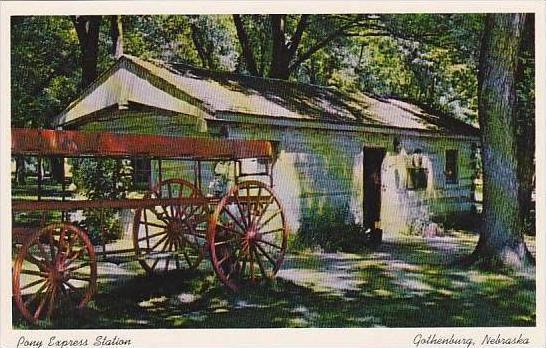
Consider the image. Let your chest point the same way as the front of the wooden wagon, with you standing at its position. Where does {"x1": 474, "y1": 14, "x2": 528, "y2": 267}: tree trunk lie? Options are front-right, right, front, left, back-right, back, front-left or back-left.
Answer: back-left

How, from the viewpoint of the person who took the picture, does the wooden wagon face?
facing the viewer and to the left of the viewer
